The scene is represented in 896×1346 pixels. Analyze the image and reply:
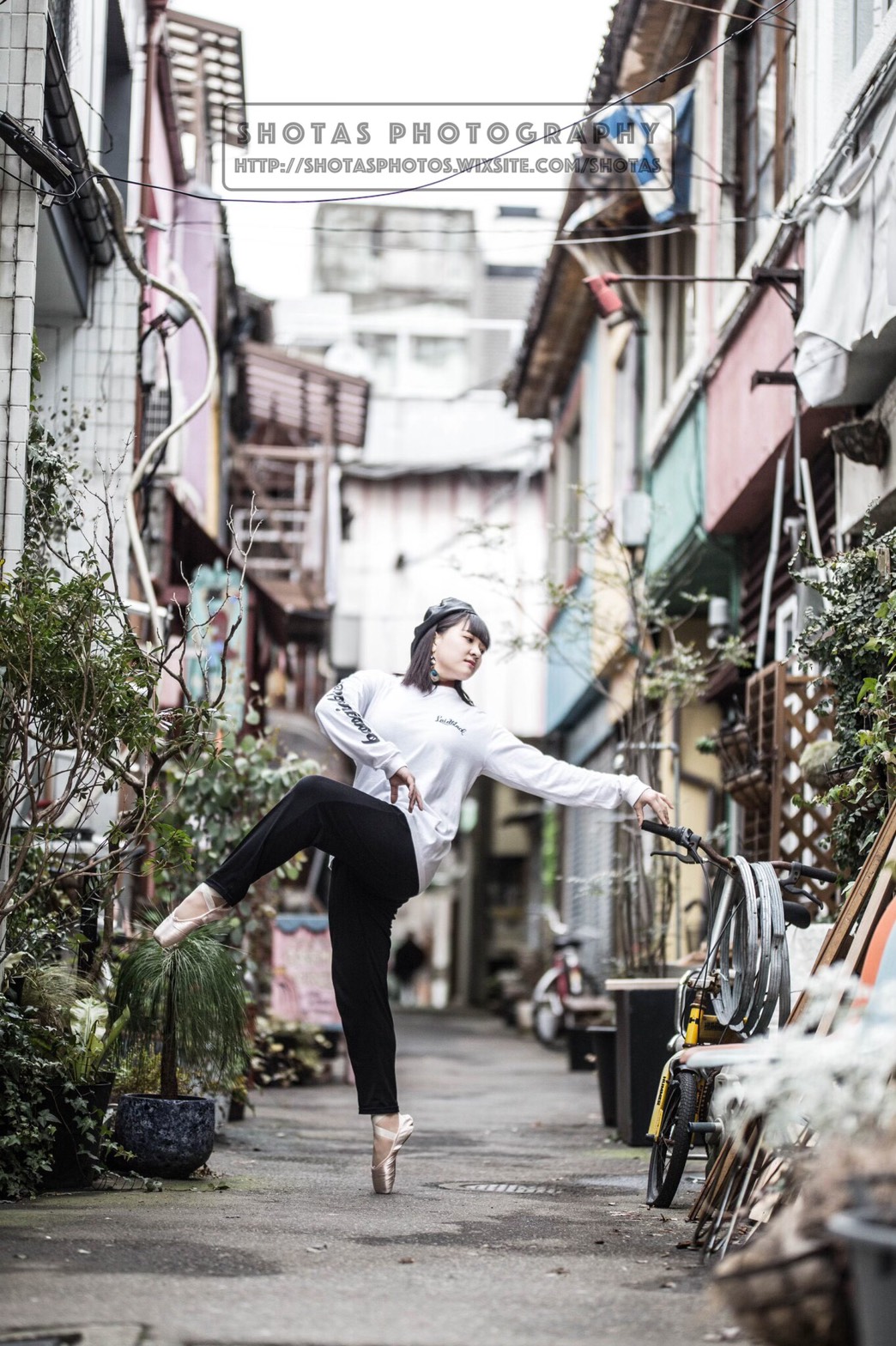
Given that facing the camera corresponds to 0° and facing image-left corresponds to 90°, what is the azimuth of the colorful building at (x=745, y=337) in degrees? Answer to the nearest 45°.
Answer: approximately 90°

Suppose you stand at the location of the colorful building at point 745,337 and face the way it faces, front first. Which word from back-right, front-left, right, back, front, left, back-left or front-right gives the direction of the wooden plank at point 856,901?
left

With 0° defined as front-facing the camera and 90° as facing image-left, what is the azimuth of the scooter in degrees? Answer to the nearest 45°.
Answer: approximately 45°

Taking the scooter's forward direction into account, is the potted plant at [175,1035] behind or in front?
in front

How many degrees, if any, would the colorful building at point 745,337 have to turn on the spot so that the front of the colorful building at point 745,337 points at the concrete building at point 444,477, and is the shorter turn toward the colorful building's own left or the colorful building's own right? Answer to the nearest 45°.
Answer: approximately 90° to the colorful building's own right

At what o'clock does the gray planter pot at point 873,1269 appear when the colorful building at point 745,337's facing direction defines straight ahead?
The gray planter pot is roughly at 9 o'clock from the colorful building.

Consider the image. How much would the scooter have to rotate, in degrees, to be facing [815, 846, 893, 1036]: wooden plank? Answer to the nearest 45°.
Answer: approximately 45° to its left

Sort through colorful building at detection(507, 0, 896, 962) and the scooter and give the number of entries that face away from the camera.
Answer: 0

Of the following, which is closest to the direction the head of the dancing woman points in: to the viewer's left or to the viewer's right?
to the viewer's right

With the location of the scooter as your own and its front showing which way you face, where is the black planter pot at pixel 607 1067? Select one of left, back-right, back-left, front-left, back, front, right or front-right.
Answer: front-left

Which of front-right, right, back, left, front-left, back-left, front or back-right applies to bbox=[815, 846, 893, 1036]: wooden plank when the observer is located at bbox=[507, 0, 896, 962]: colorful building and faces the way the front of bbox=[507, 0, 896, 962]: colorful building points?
left

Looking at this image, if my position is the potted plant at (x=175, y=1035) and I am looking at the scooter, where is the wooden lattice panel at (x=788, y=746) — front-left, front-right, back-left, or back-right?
front-right

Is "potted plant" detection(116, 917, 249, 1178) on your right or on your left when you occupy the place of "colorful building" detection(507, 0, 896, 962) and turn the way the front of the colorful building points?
on your left
